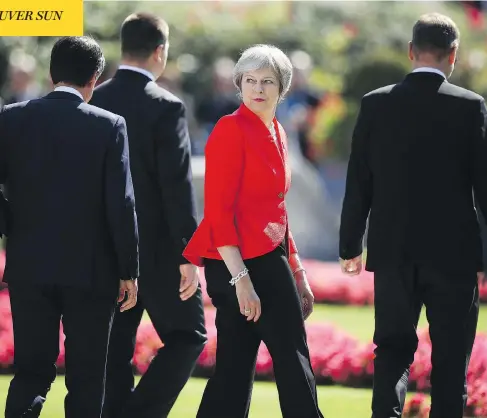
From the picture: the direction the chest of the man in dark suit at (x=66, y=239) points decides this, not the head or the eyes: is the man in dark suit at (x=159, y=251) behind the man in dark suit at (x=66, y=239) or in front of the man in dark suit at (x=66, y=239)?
in front

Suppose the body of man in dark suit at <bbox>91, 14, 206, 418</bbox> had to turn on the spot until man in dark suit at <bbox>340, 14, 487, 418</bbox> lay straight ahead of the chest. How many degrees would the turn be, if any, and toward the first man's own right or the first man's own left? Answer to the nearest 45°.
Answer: approximately 90° to the first man's own right

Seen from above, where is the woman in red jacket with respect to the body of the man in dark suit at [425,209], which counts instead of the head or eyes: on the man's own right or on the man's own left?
on the man's own left

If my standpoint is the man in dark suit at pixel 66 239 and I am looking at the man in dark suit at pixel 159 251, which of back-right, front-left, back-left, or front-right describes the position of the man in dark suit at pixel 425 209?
front-right

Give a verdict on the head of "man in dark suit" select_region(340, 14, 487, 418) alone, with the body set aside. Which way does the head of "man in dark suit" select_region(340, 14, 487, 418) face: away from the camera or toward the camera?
away from the camera

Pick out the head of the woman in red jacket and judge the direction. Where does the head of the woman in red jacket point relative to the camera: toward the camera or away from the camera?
toward the camera

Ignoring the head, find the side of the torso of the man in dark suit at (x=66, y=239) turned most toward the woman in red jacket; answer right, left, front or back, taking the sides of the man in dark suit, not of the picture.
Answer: right

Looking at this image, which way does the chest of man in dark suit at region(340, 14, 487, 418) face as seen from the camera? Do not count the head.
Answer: away from the camera

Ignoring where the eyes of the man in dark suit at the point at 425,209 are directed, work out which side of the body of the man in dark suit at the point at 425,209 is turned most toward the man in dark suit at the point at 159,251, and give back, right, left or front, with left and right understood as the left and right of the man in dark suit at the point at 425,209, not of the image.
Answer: left

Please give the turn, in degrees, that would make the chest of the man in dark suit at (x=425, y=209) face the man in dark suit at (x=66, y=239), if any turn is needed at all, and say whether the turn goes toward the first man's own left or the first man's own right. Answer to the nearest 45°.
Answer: approximately 90° to the first man's own left

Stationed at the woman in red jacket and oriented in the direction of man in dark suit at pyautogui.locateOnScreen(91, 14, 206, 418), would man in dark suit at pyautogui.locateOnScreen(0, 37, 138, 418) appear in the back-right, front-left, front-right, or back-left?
front-left

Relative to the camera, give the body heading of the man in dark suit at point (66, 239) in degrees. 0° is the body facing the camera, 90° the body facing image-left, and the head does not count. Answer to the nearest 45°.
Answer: approximately 180°

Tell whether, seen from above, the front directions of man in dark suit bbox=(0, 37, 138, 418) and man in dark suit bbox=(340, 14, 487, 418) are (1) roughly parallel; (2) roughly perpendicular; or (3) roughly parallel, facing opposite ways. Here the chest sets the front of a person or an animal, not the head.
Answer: roughly parallel

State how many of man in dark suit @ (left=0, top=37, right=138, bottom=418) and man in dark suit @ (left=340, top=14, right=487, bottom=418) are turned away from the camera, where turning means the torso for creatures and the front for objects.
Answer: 2

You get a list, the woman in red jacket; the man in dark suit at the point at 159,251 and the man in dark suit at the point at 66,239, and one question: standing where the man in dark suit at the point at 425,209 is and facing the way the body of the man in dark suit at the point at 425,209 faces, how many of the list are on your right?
0
